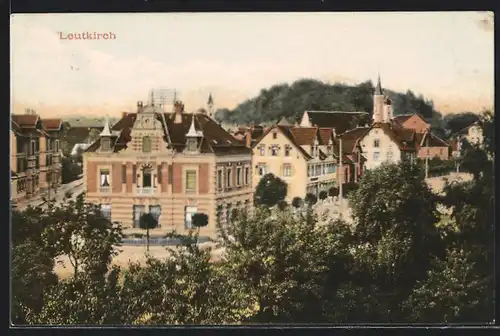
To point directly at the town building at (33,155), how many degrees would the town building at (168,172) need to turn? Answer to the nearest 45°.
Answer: approximately 90° to its right

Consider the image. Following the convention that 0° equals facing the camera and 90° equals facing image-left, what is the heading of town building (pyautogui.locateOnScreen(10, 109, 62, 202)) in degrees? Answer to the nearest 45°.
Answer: approximately 315°

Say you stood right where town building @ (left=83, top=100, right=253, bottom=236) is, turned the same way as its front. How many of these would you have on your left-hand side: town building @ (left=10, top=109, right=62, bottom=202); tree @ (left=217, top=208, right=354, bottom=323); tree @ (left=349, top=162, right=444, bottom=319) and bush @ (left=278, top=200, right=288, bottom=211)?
3

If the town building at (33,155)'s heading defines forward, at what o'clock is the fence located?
The fence is roughly at 1 o'clock from the town building.
